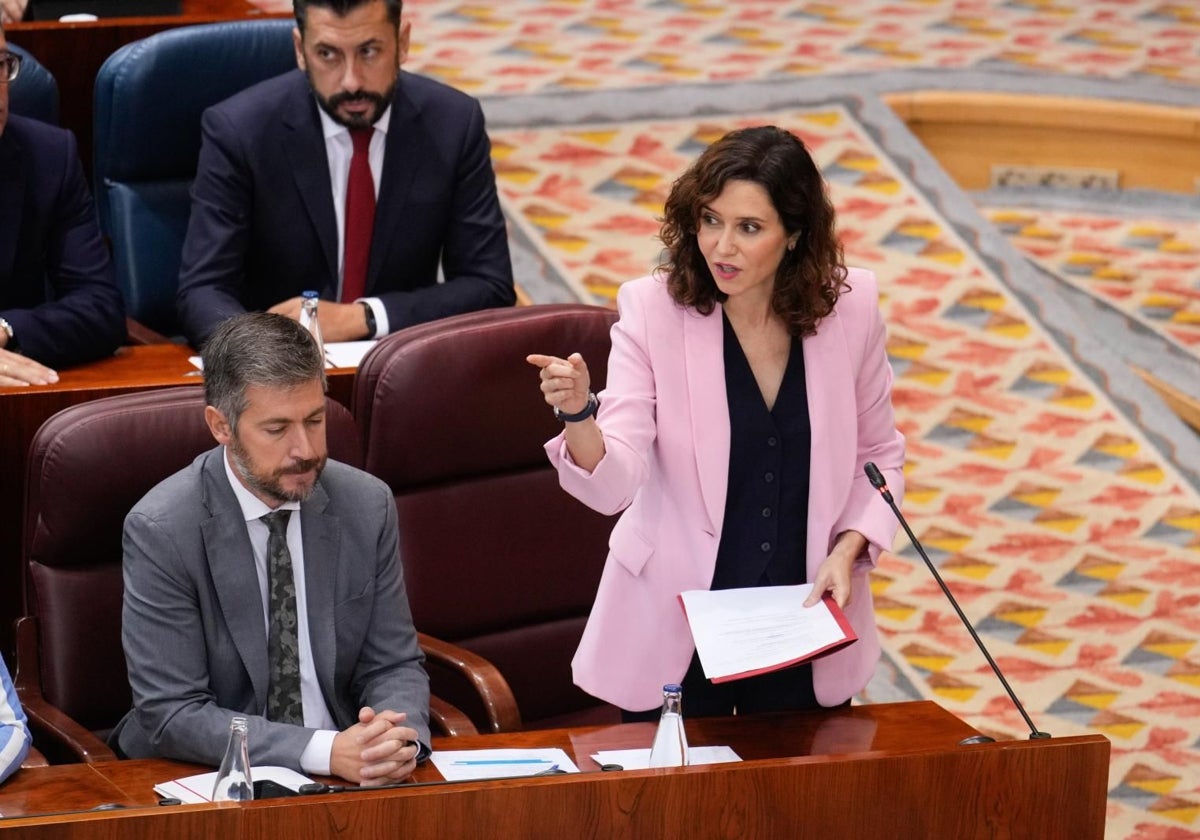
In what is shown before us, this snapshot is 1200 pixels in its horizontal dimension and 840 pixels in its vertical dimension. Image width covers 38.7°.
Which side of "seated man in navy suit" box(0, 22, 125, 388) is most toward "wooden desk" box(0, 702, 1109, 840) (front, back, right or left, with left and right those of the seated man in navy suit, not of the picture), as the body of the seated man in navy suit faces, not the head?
front

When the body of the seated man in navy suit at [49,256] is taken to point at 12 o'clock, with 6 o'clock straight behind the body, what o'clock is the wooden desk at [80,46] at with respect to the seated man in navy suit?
The wooden desk is roughly at 6 o'clock from the seated man in navy suit.

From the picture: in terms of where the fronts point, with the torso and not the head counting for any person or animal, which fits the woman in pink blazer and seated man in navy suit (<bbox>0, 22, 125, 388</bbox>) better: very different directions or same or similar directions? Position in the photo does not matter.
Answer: same or similar directions

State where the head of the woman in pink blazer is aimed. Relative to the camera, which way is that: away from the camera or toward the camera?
toward the camera

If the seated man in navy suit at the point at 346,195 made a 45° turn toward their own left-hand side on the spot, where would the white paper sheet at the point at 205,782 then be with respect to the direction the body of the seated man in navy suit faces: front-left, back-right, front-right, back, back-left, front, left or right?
front-right

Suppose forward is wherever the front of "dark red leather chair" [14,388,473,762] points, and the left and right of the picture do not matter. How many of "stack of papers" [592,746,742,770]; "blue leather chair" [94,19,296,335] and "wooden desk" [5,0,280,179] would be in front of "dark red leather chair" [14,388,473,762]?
1

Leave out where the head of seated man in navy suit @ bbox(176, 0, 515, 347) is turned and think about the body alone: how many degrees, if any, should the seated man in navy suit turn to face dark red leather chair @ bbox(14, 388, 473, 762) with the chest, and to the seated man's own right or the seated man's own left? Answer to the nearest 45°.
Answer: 0° — they already face it

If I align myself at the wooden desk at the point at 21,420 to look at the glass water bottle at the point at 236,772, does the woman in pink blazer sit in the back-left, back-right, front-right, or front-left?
front-left

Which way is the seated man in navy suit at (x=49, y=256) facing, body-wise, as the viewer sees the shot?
toward the camera

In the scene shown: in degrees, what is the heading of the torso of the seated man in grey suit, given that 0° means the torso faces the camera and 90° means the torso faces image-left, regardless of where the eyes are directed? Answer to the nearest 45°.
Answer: approximately 315°

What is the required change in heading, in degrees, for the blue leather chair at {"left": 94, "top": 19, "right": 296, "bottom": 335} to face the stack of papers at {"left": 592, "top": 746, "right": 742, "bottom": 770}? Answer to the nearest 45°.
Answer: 0° — it already faces it

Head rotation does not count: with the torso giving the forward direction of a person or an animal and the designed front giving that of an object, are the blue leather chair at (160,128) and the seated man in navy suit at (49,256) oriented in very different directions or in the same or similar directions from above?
same or similar directions
